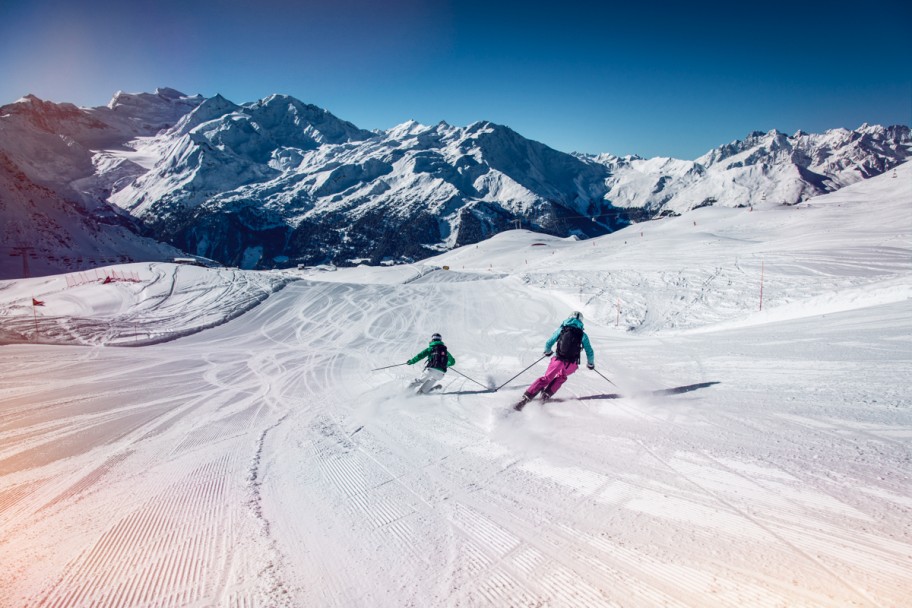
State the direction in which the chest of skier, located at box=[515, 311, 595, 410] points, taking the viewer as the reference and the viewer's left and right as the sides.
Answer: facing away from the viewer

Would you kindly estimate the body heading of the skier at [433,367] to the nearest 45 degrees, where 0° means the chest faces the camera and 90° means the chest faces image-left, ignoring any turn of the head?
approximately 180°
